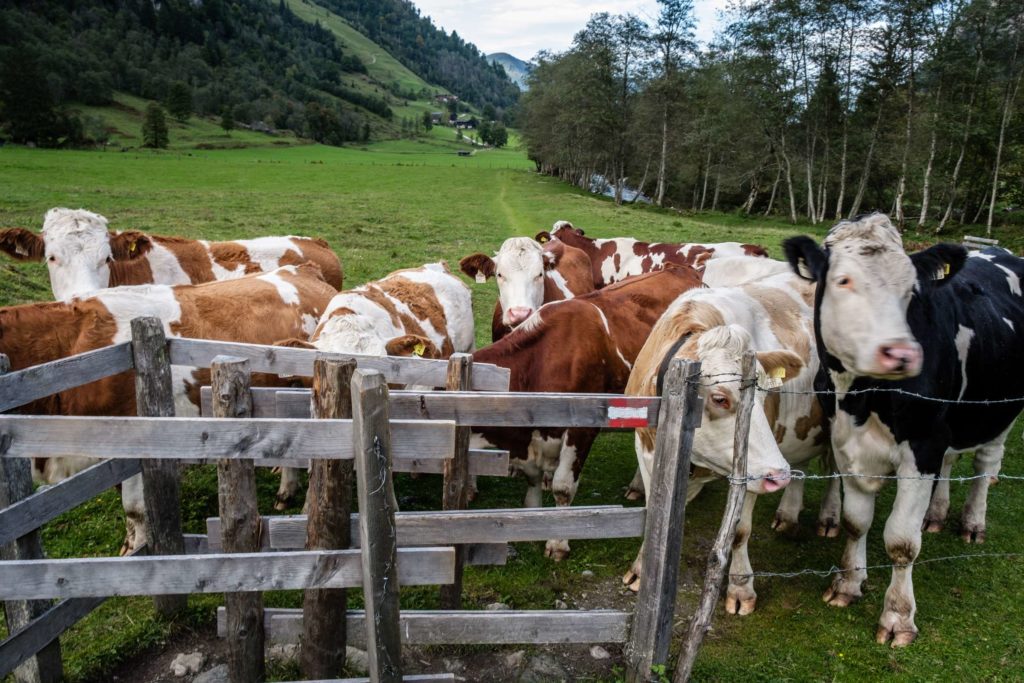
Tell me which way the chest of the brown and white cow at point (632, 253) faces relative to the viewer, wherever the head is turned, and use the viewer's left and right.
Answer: facing to the left of the viewer

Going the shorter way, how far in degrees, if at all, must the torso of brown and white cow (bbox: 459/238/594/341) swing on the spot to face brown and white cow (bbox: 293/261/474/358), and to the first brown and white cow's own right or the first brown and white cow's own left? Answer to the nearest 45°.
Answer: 0° — it already faces it

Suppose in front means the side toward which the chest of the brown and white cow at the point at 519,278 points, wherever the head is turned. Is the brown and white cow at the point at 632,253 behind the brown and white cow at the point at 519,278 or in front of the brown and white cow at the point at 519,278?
behind

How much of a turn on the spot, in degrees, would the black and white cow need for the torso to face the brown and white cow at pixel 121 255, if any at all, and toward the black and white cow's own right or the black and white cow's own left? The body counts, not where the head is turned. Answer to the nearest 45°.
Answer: approximately 45° to the black and white cow's own right

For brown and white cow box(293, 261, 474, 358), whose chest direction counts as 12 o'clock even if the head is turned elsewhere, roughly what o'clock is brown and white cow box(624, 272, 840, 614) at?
brown and white cow box(624, 272, 840, 614) is roughly at 9 o'clock from brown and white cow box(293, 261, 474, 358).

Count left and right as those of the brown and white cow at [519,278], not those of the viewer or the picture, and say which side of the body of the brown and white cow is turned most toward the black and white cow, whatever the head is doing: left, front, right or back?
left

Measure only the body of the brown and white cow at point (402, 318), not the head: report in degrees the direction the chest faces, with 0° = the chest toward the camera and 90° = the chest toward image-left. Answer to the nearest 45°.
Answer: approximately 45°

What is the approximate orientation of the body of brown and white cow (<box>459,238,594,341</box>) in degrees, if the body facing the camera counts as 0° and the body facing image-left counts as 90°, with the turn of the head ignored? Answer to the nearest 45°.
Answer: approximately 45°
